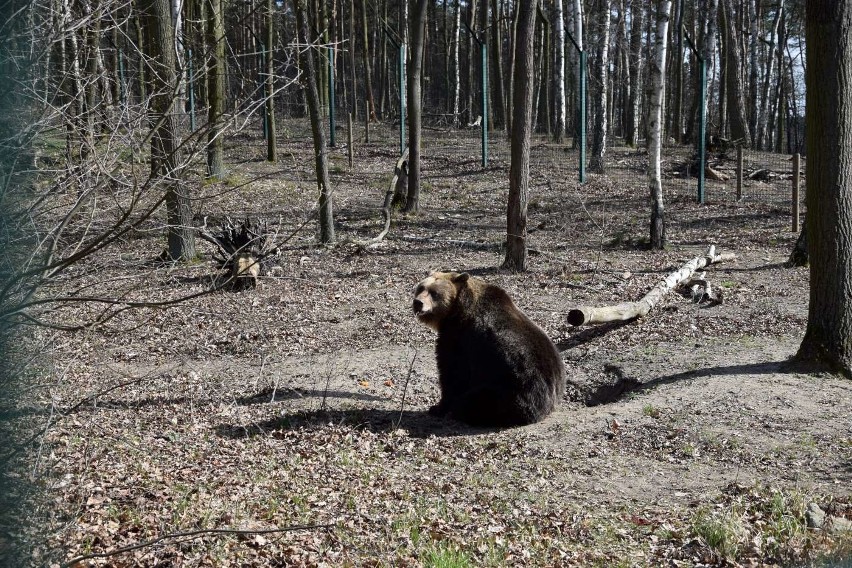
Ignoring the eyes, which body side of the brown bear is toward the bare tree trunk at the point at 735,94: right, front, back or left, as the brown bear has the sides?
right

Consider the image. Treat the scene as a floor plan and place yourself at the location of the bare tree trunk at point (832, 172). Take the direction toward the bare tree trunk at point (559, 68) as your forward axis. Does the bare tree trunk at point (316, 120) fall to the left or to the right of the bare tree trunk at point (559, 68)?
left

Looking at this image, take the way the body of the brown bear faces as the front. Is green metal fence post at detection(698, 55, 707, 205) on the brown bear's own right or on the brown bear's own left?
on the brown bear's own right

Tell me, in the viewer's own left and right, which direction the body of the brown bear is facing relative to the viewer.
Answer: facing to the left of the viewer

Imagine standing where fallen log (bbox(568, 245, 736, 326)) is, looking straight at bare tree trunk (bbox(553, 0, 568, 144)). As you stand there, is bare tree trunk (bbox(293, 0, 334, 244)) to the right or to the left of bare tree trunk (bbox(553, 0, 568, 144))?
left

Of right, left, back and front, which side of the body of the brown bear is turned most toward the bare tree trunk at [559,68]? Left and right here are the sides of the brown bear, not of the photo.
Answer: right

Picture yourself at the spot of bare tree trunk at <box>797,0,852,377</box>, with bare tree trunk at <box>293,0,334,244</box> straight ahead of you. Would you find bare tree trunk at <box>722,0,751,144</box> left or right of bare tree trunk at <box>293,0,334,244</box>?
right

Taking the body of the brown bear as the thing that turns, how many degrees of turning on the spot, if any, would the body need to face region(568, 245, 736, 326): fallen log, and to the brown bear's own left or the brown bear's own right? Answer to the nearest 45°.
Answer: approximately 135° to the brown bear's own right

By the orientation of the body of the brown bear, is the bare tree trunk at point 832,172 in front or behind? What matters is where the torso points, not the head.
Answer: behind

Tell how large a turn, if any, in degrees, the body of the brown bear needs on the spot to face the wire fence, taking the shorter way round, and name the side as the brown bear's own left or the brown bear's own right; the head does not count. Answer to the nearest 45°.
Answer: approximately 90° to the brown bear's own right
